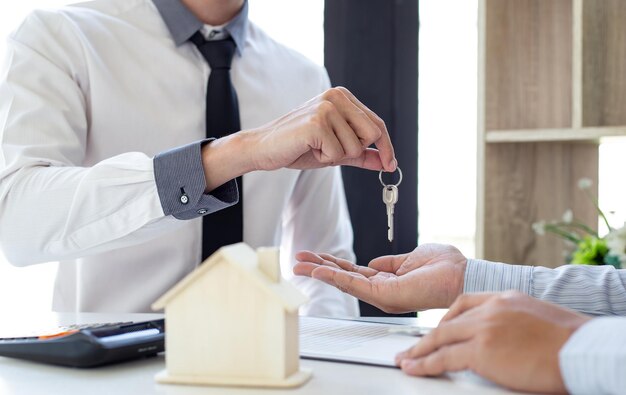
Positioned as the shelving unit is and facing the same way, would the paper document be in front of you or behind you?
in front

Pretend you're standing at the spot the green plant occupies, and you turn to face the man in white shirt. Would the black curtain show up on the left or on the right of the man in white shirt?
right

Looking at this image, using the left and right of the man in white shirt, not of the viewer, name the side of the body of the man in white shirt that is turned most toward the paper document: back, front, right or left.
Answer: front

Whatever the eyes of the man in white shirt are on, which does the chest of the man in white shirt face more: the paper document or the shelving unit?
the paper document

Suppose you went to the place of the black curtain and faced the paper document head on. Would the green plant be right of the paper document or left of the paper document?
left

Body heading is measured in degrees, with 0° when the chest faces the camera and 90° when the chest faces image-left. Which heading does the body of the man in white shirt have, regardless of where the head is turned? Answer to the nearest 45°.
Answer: approximately 315°

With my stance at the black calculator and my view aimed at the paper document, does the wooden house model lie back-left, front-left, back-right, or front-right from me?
front-right

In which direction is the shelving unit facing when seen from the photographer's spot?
facing the viewer

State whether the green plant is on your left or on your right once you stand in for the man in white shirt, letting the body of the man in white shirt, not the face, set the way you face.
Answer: on your left

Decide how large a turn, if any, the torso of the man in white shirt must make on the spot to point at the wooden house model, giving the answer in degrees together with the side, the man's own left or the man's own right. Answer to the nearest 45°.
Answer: approximately 45° to the man's own right

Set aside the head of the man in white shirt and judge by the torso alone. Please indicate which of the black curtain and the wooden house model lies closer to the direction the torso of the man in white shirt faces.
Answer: the wooden house model

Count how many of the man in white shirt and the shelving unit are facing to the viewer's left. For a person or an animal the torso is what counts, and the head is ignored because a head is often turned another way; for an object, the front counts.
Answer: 0

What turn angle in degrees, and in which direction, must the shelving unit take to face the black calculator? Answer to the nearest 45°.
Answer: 0° — it already faces it
